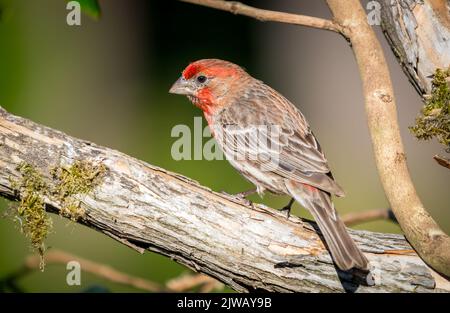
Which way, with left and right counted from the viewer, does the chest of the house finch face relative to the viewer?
facing to the left of the viewer

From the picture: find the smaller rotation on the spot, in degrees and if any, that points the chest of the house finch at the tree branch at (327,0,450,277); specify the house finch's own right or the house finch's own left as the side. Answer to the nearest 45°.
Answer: approximately 135° to the house finch's own left
